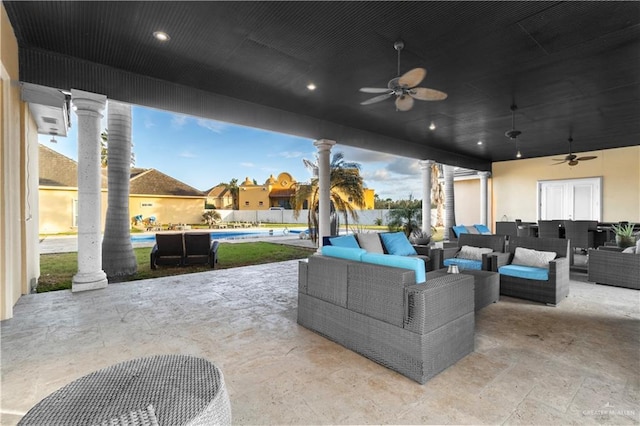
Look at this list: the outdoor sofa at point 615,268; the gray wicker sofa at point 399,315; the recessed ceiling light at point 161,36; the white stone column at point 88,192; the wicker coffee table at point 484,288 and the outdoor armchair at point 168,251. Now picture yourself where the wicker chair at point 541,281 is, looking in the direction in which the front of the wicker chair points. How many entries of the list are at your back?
1

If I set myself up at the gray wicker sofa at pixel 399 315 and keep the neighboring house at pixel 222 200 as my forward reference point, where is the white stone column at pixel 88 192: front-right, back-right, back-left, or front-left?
front-left

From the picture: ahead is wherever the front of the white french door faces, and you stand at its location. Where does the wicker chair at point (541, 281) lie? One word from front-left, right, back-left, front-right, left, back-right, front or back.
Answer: front

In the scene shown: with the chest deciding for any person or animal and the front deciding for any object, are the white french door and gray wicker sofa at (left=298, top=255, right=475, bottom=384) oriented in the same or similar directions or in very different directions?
very different directions

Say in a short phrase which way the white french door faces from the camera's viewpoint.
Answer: facing the viewer

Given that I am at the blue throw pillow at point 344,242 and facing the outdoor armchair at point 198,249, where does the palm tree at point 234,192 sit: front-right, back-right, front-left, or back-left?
front-right

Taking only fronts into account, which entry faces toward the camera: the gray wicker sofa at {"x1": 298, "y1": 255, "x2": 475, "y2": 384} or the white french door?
the white french door

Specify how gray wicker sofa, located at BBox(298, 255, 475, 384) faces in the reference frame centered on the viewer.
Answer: facing away from the viewer and to the right of the viewer

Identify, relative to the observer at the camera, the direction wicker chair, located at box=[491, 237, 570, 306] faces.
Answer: facing the viewer and to the left of the viewer

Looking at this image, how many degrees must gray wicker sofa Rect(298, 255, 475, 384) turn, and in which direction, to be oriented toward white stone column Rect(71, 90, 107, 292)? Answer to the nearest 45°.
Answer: approximately 135° to its left
